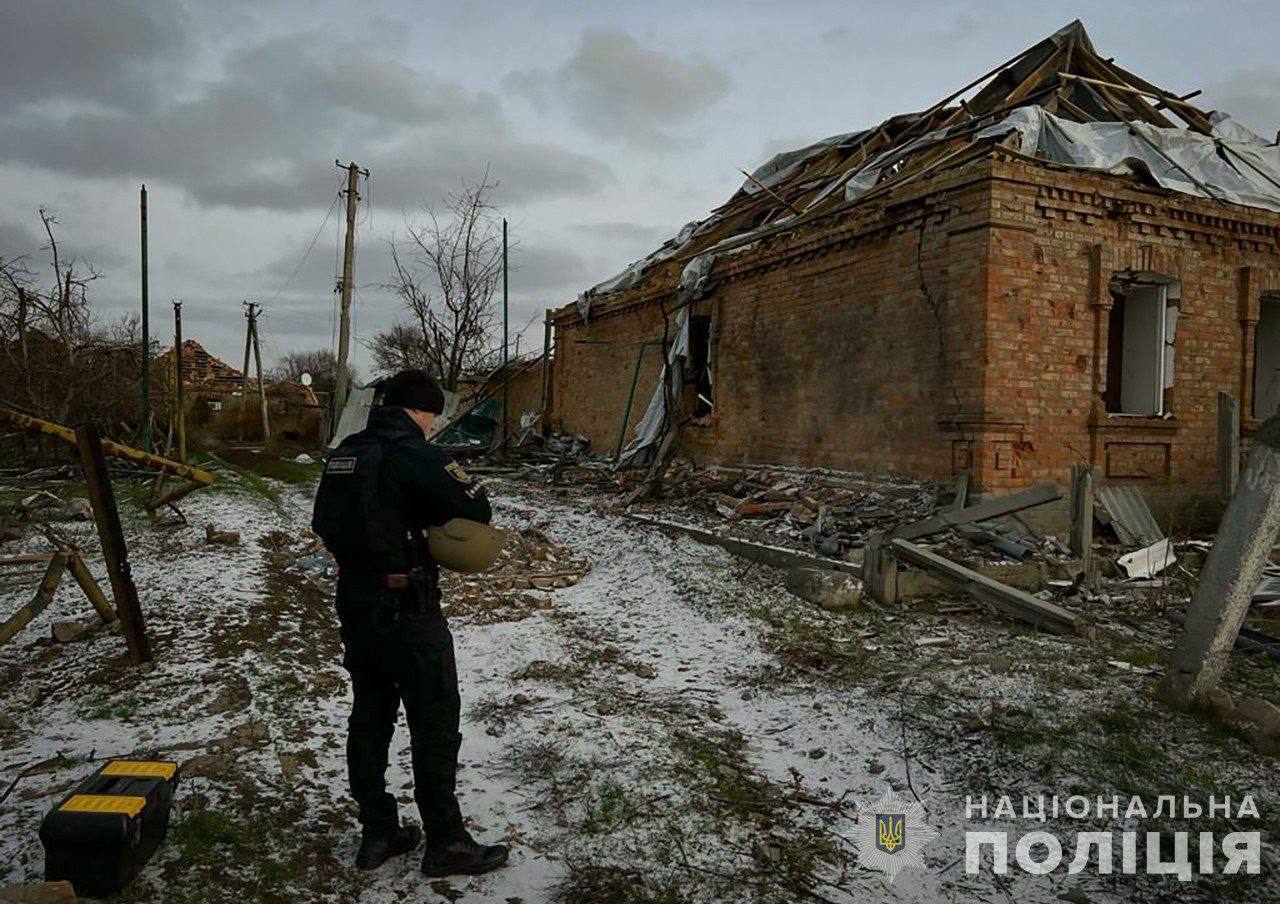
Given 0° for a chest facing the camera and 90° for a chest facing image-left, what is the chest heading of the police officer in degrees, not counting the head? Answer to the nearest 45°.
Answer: approximately 225°

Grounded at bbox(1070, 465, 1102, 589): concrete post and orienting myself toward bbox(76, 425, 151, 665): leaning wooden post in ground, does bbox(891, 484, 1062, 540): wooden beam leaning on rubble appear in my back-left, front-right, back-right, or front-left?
front-right

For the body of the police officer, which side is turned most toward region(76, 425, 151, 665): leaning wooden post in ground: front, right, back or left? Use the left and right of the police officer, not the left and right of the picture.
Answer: left

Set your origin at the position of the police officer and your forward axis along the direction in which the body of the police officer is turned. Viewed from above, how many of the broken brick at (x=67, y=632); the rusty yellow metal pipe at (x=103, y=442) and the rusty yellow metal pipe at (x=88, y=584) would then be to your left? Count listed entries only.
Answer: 3

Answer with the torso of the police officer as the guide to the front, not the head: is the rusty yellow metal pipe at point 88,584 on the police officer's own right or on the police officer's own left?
on the police officer's own left

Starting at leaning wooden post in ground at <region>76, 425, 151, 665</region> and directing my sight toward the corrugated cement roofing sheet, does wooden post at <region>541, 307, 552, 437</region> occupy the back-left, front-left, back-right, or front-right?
front-left

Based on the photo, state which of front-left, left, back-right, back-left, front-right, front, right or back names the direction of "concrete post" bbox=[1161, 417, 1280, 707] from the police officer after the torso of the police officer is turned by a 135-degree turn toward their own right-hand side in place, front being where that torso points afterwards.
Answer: left

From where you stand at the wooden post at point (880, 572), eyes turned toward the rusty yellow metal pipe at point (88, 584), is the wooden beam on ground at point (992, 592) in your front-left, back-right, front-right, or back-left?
back-left

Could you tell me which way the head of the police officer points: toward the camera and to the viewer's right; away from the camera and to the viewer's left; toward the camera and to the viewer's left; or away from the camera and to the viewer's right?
away from the camera and to the viewer's right

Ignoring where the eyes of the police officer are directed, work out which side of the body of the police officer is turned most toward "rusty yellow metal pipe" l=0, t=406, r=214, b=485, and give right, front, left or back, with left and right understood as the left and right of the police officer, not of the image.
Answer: left

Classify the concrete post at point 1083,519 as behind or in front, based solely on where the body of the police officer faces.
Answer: in front

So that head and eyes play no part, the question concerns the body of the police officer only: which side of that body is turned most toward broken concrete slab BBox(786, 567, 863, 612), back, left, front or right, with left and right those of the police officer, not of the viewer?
front

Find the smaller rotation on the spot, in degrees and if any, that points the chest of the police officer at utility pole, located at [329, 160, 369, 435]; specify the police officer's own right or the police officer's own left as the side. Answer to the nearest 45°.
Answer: approximately 45° to the police officer's own left

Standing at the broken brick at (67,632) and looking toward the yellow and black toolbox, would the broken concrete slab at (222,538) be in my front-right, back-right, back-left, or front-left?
back-left

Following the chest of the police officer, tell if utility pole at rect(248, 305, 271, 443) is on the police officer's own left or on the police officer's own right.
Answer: on the police officer's own left

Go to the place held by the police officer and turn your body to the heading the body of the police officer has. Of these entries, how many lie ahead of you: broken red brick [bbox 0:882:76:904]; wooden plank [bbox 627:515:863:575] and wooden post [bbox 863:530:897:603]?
2

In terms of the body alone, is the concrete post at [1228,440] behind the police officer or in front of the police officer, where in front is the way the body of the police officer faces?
in front

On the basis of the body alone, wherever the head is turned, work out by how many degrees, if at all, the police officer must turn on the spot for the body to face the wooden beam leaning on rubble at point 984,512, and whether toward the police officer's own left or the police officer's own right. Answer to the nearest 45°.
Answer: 0° — they already face it
